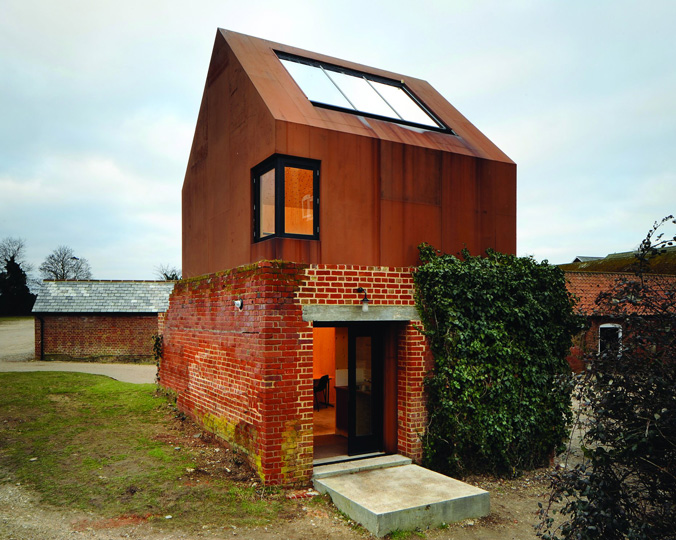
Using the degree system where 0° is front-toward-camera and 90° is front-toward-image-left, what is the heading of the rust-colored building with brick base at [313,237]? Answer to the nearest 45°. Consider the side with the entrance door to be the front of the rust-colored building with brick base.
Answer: approximately 315°

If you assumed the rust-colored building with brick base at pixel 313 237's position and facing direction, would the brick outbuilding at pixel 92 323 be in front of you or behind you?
behind

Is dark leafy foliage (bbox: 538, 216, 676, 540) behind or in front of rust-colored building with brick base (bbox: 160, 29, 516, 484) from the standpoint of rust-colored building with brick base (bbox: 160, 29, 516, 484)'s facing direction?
in front
